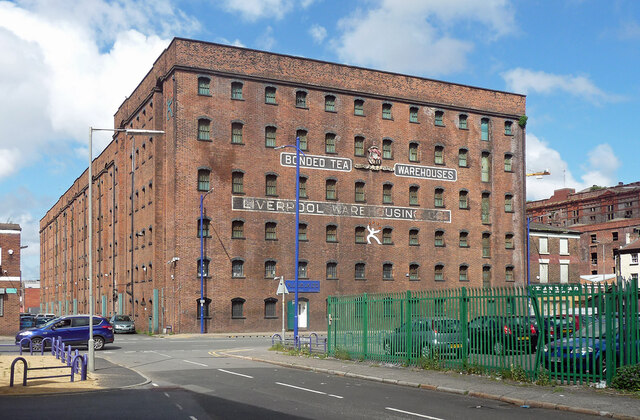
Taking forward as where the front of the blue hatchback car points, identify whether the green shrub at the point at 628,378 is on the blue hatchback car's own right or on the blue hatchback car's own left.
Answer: on the blue hatchback car's own left

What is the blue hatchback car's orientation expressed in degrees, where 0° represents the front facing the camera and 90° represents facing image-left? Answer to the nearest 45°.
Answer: approximately 90°

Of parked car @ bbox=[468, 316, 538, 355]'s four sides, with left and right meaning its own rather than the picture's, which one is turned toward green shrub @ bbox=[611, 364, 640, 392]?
back

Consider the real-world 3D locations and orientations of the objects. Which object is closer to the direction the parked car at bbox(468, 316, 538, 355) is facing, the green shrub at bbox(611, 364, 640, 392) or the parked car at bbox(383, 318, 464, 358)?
the parked car

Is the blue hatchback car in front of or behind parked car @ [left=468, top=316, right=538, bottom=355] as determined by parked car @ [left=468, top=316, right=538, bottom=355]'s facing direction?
in front

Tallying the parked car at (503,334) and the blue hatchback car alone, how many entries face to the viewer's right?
0
